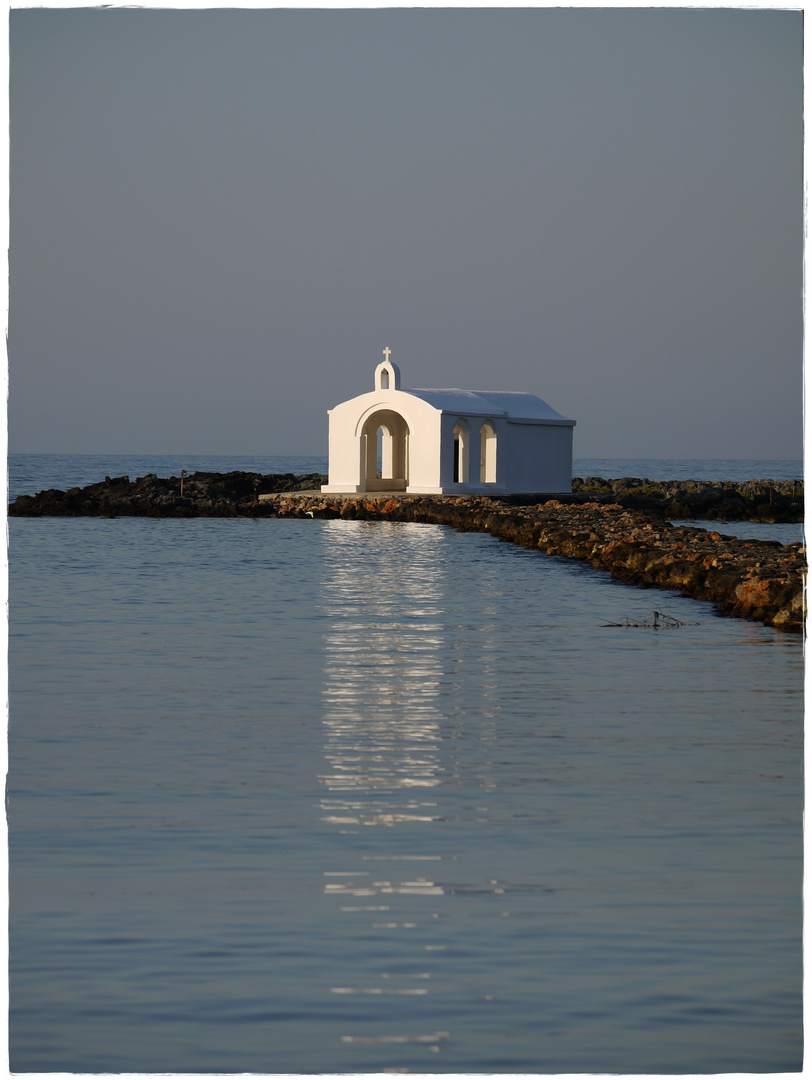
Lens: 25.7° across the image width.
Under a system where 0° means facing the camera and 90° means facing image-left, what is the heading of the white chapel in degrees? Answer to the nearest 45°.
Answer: approximately 45°
